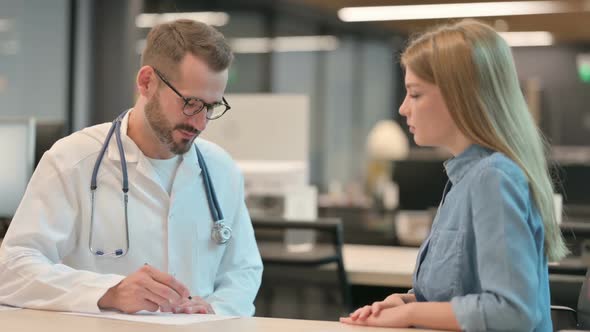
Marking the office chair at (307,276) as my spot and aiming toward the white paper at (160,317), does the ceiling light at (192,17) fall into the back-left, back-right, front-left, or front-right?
back-right

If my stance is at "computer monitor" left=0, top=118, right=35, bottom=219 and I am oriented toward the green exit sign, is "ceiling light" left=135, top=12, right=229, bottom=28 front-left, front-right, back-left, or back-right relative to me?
front-left

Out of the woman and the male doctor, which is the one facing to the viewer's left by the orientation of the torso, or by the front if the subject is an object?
the woman

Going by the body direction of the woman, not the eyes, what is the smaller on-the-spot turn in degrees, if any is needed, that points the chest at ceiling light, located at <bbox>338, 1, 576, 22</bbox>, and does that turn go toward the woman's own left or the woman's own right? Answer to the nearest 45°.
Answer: approximately 90° to the woman's own right

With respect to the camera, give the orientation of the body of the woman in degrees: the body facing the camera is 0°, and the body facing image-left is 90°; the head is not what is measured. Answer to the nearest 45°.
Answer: approximately 90°

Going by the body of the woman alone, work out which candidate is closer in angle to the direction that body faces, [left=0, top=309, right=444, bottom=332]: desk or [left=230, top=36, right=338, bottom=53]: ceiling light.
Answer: the desk

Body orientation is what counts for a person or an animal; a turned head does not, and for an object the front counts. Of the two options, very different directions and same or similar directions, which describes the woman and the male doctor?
very different directions

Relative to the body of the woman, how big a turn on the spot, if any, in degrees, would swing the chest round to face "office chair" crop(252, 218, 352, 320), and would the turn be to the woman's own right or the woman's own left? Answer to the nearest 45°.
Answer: approximately 90° to the woman's own right

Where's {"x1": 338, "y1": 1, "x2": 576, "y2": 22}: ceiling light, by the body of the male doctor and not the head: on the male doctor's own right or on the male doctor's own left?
on the male doctor's own left

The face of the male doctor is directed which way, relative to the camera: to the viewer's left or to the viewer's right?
to the viewer's right

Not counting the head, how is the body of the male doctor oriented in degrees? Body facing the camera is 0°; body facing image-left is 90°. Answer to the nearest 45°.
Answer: approximately 315°

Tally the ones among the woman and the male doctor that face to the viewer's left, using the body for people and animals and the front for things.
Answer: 1

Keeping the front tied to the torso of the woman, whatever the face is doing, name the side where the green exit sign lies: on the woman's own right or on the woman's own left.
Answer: on the woman's own right

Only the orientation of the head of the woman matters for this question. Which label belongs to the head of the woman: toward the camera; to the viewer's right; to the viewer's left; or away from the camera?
to the viewer's left

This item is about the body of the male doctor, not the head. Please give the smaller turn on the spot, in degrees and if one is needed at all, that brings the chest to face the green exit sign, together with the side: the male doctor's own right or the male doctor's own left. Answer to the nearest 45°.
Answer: approximately 90° to the male doctor's own left

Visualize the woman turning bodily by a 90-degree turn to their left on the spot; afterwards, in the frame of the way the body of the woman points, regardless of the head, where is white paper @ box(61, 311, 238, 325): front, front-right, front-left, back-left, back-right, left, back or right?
right

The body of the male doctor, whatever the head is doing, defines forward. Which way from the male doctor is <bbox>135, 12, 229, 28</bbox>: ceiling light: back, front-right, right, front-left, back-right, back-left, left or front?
back-left

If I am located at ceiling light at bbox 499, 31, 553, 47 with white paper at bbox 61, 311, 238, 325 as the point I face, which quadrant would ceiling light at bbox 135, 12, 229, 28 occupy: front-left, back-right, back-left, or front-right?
front-right
